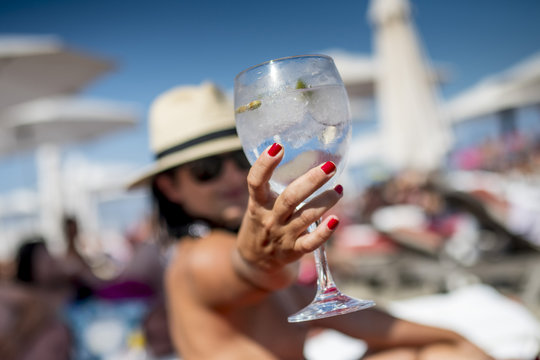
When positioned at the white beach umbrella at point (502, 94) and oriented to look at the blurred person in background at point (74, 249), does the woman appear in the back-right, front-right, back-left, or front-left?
front-left

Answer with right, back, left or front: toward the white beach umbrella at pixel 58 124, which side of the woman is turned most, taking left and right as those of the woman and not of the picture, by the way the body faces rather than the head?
back

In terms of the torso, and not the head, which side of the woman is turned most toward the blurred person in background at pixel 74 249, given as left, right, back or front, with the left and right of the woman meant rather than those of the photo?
back

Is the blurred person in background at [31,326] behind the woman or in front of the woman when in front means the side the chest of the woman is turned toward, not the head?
behind

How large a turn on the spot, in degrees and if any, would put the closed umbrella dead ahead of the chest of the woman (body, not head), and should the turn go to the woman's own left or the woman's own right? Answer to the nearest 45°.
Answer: approximately 135° to the woman's own left

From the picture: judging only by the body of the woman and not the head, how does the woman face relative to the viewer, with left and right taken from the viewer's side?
facing the viewer and to the right of the viewer

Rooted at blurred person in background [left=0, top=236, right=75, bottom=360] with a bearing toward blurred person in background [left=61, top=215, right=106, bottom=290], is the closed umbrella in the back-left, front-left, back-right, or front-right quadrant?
front-right

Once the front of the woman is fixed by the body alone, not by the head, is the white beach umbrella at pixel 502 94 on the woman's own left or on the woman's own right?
on the woman's own left

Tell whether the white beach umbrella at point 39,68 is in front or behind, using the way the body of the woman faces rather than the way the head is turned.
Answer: behind

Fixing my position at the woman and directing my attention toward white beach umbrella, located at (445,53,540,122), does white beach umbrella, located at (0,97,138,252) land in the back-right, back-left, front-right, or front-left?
front-left
